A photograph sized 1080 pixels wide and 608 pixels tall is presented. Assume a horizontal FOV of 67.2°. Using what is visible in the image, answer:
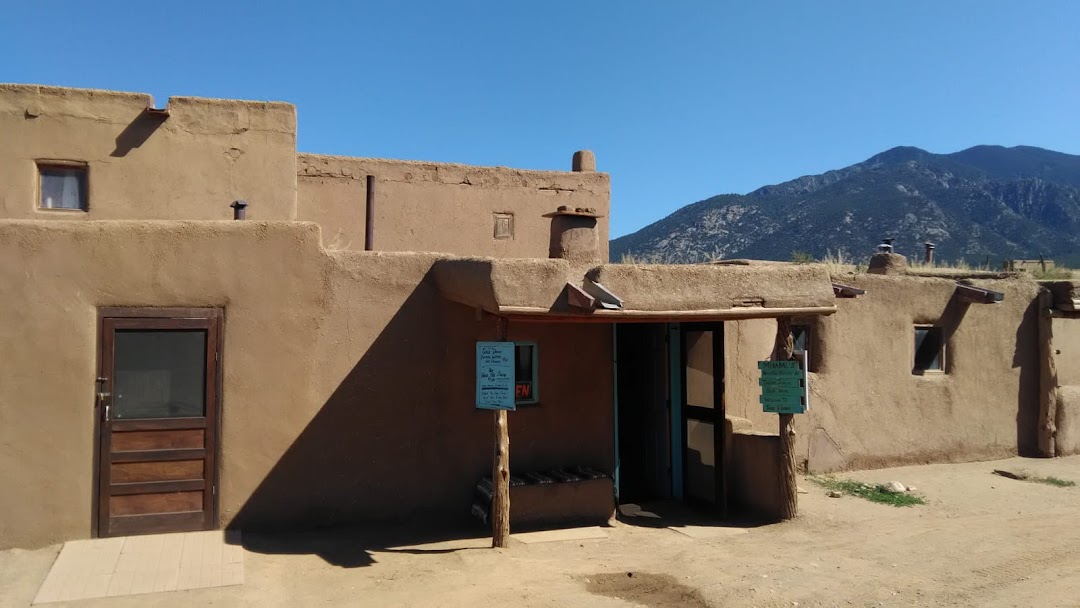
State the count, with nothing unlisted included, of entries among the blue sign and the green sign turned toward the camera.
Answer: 2

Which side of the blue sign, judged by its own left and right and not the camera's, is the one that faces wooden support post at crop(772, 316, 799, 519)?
left

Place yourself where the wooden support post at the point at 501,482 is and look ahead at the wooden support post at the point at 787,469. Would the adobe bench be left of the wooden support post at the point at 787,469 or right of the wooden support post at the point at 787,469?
left

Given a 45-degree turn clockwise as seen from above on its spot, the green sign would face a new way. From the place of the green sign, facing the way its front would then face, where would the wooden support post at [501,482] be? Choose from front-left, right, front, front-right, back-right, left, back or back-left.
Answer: front

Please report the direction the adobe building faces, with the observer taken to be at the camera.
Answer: facing the viewer

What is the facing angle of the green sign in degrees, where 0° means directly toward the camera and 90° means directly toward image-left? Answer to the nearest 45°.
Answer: approximately 0°

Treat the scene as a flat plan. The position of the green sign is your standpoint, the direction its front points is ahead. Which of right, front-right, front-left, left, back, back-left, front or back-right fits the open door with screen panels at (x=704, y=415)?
back-right

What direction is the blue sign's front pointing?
toward the camera

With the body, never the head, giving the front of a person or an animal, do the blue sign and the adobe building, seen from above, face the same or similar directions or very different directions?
same or similar directions

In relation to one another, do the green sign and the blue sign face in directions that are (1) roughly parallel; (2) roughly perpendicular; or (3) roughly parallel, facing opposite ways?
roughly parallel
